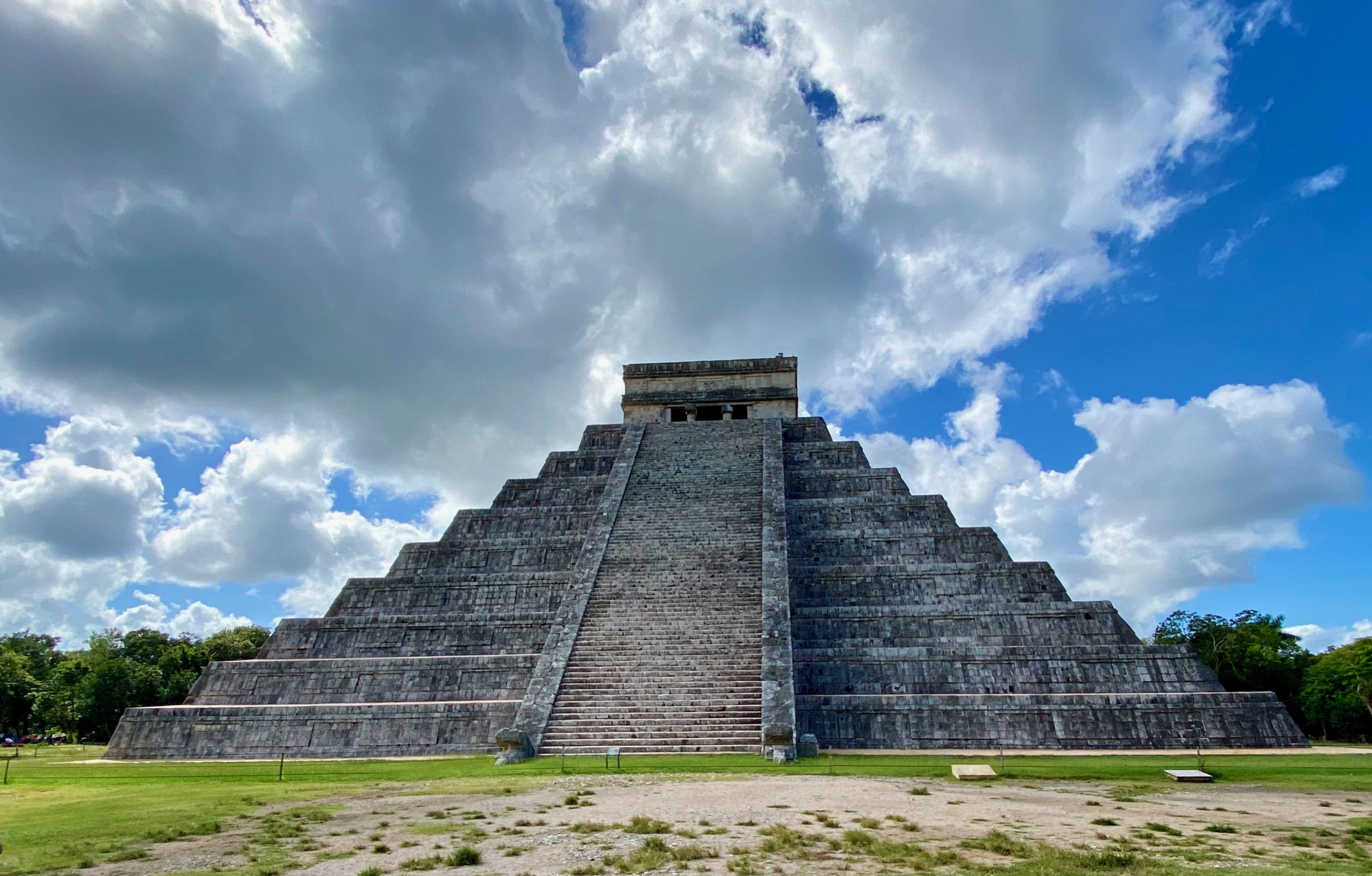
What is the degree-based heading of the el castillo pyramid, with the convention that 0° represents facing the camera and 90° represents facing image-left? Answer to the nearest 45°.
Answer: approximately 0°

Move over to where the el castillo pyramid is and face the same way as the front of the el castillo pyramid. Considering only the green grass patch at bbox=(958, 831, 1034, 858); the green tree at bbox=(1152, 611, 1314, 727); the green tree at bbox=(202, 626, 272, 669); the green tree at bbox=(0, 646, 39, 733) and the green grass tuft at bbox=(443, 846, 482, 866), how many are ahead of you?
2

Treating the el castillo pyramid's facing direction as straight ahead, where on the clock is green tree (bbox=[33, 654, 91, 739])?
The green tree is roughly at 4 o'clock from the el castillo pyramid.

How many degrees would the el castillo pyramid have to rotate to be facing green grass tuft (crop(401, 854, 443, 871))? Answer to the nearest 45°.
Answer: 0° — it already faces it

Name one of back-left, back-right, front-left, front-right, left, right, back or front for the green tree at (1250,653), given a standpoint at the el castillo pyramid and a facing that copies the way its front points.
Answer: back-left

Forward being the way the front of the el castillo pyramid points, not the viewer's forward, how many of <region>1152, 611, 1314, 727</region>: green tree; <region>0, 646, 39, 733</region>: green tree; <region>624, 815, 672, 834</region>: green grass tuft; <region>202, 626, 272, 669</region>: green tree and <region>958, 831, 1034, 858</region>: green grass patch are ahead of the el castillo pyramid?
2

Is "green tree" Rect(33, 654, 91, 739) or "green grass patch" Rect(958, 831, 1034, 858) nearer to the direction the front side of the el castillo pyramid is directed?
the green grass patch

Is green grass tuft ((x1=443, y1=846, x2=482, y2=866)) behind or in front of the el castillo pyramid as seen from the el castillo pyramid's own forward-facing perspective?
in front

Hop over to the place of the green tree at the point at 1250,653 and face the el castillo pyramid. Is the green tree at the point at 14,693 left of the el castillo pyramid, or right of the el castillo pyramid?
right

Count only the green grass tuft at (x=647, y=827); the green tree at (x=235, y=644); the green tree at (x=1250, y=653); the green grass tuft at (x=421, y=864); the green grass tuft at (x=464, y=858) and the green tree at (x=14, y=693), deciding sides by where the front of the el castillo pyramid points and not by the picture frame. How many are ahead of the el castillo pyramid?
3

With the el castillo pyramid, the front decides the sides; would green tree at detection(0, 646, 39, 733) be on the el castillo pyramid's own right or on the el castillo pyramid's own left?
on the el castillo pyramid's own right

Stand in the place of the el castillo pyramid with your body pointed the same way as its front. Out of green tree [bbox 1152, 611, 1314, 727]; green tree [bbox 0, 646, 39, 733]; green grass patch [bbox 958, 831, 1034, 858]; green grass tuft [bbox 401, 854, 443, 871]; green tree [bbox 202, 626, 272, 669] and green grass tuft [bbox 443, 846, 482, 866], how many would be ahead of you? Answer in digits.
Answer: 3

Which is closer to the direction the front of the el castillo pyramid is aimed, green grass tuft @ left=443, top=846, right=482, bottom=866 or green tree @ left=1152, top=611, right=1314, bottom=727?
the green grass tuft

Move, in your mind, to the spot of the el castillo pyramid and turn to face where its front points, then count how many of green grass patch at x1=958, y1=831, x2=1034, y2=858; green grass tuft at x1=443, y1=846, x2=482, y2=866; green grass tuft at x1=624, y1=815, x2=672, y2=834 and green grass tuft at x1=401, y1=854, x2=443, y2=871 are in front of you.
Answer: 4

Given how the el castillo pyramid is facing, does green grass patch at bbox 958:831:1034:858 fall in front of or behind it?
in front

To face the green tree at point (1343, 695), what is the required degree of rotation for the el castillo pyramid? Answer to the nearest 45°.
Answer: approximately 135° to its left

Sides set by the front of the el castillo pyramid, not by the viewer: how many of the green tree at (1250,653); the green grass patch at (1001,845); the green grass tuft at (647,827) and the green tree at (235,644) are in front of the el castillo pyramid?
2
